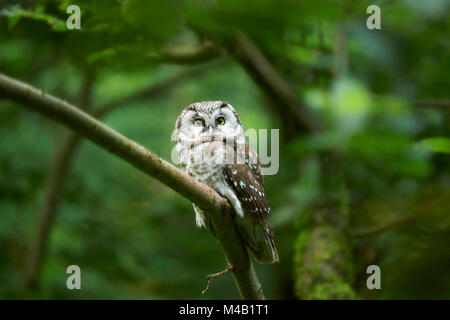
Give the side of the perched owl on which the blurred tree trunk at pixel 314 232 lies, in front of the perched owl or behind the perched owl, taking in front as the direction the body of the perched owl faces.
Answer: behind

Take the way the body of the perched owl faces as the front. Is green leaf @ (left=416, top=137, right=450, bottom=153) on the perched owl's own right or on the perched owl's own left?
on the perched owl's own left

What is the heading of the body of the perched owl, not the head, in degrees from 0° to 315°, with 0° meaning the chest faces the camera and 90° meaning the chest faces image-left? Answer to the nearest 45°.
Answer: approximately 45°

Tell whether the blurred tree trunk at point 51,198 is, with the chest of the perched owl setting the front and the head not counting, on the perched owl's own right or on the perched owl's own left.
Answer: on the perched owl's own right
